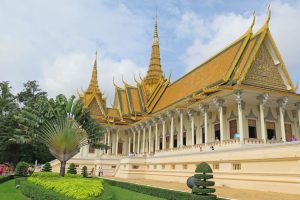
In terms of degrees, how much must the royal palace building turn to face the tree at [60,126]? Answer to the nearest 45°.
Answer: approximately 90° to its right

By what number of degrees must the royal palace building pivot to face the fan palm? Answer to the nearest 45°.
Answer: approximately 90° to its right
